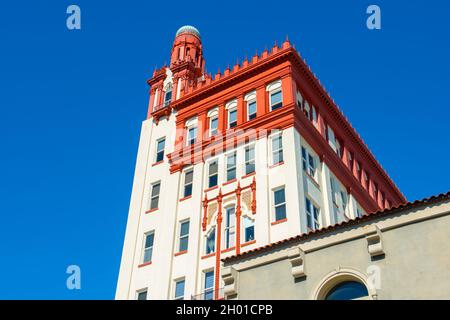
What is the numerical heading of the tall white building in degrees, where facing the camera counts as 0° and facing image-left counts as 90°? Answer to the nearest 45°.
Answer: approximately 45°

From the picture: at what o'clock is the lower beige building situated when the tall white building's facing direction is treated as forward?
The lower beige building is roughly at 10 o'clock from the tall white building.
